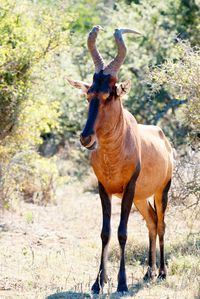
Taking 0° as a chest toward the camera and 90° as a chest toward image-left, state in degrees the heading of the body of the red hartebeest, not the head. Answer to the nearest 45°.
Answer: approximately 45°
